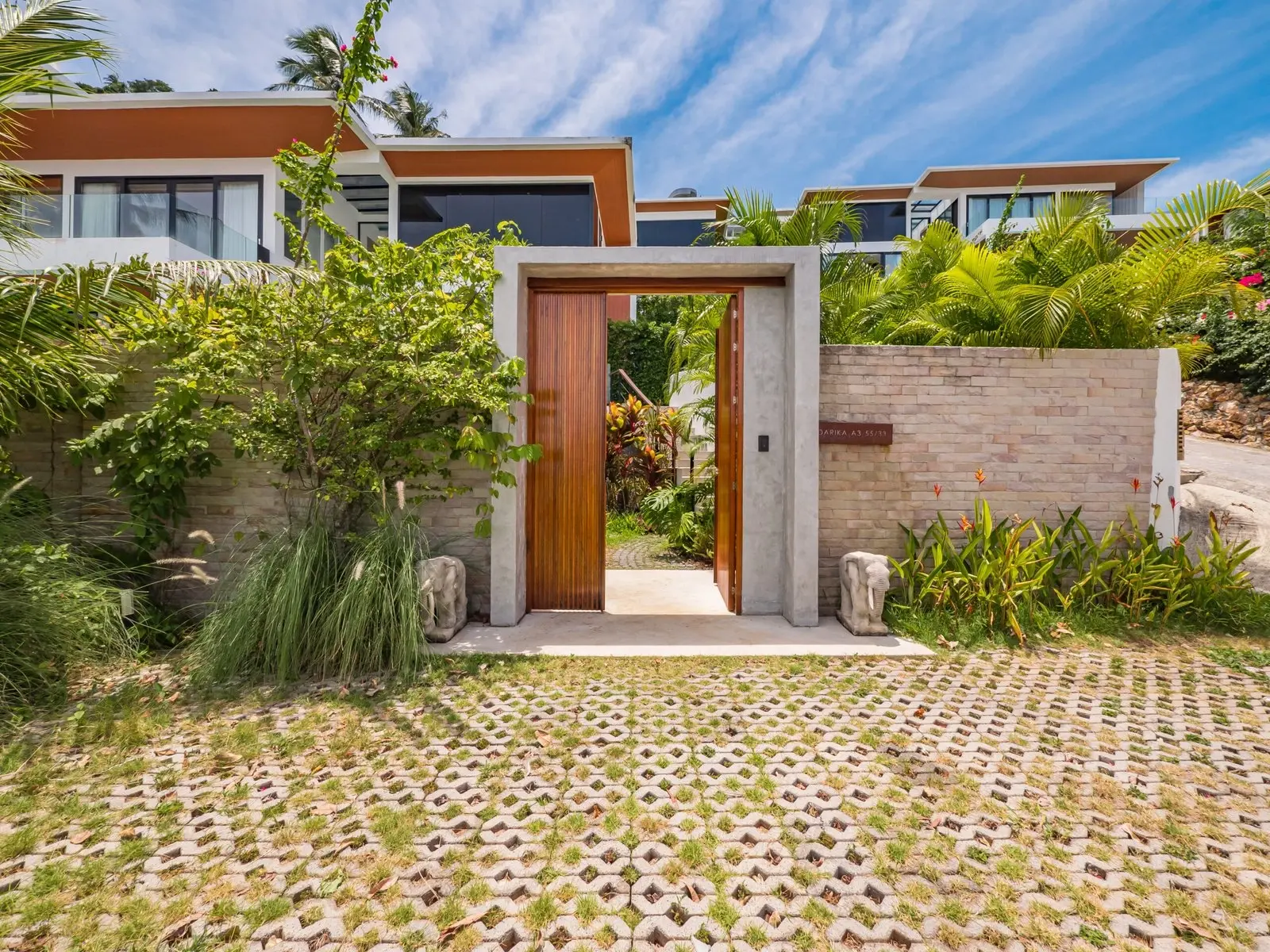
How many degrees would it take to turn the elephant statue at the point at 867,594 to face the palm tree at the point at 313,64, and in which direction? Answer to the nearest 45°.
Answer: approximately 180°

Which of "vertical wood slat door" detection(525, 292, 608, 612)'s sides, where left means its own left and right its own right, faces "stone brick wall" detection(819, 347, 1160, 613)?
left

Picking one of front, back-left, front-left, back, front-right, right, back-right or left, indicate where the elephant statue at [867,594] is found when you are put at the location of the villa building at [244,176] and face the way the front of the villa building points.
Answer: front-left

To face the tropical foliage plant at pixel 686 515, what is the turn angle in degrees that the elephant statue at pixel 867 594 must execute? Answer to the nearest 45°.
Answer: approximately 180°

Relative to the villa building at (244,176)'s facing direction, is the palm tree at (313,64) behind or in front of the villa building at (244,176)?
behind

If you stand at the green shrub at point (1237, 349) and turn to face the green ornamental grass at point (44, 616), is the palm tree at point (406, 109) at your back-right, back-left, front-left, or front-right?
front-right

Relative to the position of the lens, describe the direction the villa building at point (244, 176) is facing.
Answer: facing the viewer

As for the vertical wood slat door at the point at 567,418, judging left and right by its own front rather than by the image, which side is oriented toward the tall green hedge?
back

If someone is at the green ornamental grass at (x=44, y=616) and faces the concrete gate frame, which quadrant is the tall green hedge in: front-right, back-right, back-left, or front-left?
front-left

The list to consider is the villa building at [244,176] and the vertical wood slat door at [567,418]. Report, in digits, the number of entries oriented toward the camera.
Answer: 2

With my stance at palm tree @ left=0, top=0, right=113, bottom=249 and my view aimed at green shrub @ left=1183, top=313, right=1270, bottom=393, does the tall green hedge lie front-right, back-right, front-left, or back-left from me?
front-left

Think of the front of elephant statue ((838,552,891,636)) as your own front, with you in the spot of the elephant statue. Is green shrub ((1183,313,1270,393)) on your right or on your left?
on your left

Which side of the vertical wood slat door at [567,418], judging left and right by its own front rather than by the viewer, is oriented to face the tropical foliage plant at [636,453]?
back

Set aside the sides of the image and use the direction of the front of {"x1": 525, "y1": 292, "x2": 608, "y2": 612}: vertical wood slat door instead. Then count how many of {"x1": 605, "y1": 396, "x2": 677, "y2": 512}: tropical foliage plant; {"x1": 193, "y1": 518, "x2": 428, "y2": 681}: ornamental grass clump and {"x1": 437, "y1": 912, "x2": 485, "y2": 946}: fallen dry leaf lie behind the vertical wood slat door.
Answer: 1

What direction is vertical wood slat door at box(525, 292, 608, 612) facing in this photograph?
toward the camera

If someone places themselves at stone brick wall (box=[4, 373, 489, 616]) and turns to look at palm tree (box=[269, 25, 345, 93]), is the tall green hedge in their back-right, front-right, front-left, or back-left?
front-right

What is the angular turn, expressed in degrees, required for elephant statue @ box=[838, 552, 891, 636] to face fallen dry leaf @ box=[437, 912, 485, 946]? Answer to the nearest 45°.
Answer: approximately 45° to its right
